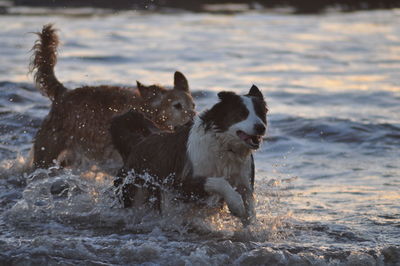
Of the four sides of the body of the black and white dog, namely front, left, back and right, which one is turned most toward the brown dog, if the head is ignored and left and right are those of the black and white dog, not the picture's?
back

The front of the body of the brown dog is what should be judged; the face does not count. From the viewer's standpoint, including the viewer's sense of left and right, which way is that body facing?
facing to the right of the viewer

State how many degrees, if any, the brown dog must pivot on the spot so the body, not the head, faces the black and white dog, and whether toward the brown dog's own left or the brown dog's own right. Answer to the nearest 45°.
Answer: approximately 45° to the brown dog's own right

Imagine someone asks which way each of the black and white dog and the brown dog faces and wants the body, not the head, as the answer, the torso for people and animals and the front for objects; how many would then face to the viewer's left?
0
